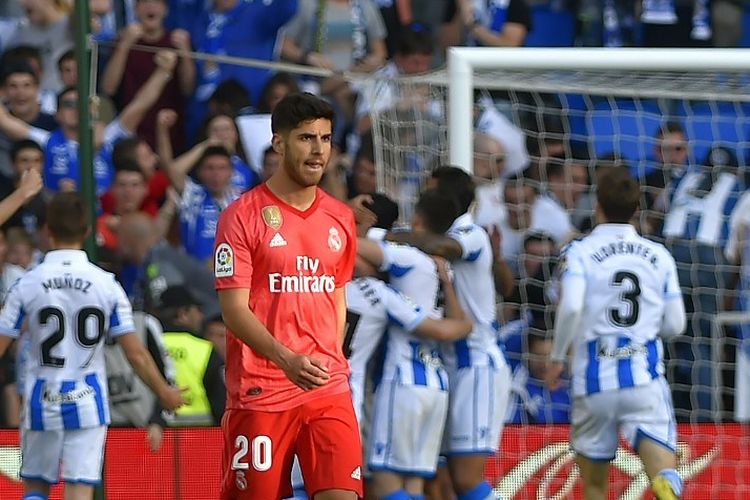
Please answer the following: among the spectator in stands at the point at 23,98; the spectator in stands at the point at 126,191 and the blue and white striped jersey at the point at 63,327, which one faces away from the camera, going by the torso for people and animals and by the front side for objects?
the blue and white striped jersey

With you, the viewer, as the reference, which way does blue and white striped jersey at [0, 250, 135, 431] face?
facing away from the viewer

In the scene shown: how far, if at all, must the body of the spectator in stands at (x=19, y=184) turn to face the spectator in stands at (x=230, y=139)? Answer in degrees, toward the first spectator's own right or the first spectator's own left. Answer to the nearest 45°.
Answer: approximately 90° to the first spectator's own left

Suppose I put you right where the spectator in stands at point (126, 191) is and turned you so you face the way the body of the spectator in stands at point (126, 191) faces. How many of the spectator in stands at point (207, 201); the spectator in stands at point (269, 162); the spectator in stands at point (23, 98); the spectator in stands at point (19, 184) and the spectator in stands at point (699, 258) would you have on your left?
3

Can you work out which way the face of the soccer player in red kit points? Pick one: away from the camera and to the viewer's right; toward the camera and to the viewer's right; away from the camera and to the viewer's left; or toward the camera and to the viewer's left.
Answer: toward the camera and to the viewer's right

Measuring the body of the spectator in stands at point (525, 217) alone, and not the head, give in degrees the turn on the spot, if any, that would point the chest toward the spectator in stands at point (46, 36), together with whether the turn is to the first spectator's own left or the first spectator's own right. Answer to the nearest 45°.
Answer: approximately 90° to the first spectator's own right

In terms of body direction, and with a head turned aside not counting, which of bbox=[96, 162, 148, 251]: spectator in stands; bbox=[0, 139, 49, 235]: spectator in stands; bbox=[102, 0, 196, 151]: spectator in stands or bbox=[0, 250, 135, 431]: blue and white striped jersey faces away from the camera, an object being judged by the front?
the blue and white striped jersey
